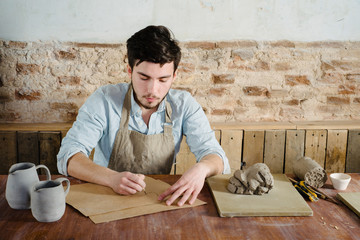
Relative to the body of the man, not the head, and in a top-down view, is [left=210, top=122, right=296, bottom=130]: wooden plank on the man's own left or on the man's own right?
on the man's own left

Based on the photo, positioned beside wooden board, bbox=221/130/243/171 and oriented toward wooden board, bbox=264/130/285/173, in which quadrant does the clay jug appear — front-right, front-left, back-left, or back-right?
back-right

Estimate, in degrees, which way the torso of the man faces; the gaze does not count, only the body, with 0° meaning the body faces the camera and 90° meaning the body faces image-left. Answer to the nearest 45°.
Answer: approximately 0°

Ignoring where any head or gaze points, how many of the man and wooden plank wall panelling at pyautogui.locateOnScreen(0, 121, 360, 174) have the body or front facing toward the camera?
2

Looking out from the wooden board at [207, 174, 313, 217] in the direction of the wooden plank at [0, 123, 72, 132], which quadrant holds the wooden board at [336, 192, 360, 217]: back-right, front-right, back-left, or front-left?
back-right

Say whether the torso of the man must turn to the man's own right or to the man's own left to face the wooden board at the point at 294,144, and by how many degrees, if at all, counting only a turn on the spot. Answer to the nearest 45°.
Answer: approximately 90° to the man's own left

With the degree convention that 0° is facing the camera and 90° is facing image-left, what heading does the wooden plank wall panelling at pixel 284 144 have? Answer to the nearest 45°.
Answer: approximately 0°
